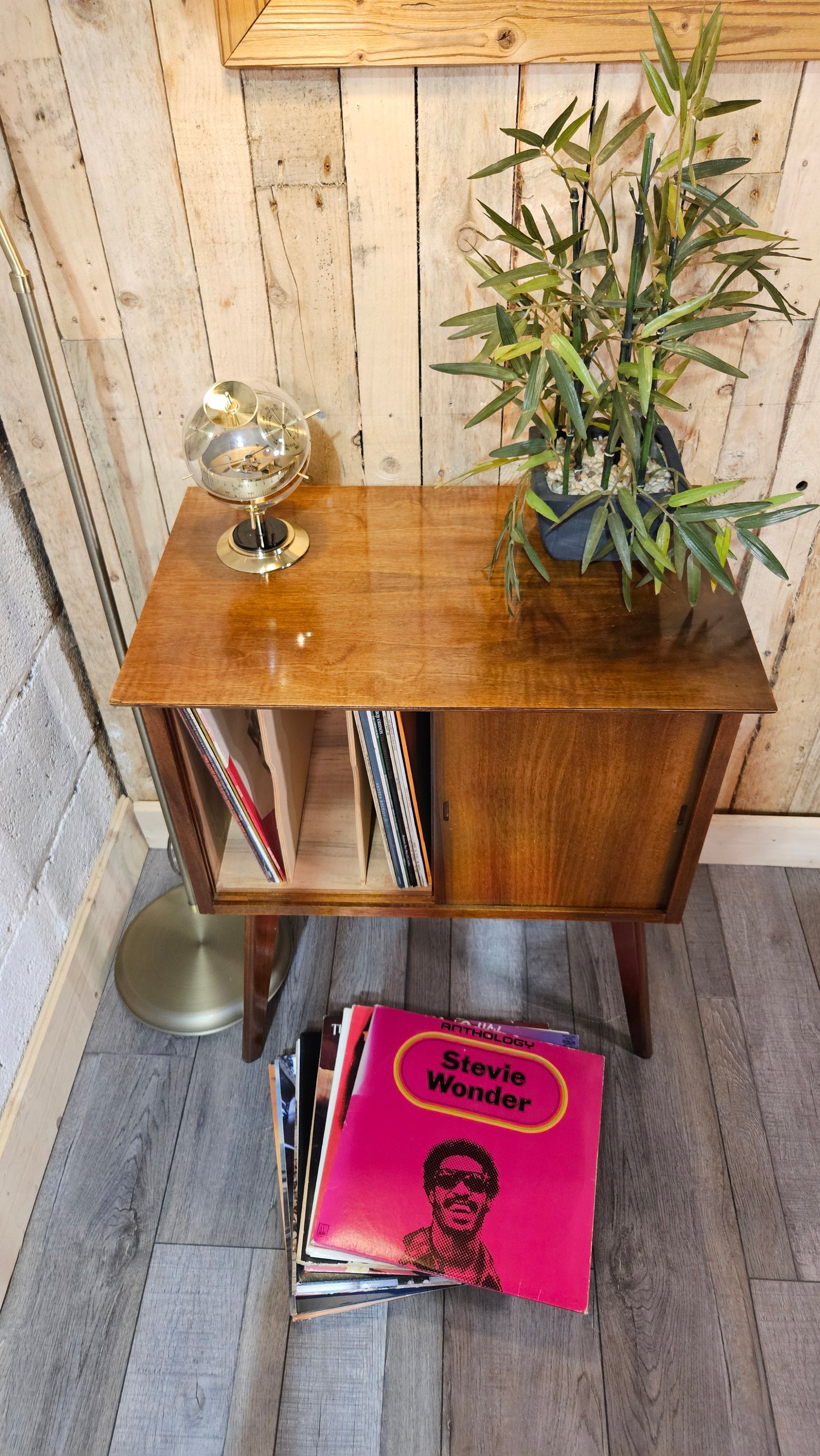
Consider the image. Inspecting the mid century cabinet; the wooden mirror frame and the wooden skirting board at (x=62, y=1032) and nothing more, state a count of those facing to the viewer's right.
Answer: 1

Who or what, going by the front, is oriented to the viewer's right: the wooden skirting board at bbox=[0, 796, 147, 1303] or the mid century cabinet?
the wooden skirting board

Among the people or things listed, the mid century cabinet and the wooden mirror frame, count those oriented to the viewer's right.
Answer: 0

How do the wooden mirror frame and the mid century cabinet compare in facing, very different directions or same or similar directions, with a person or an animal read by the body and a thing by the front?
same or similar directions

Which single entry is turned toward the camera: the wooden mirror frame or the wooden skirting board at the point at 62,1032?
the wooden mirror frame

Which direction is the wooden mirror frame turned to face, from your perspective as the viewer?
facing the viewer

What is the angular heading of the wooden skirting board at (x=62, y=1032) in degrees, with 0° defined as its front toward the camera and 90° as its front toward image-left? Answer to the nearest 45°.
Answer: approximately 270°

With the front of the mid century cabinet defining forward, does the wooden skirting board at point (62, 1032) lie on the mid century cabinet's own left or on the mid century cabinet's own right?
on the mid century cabinet's own right
